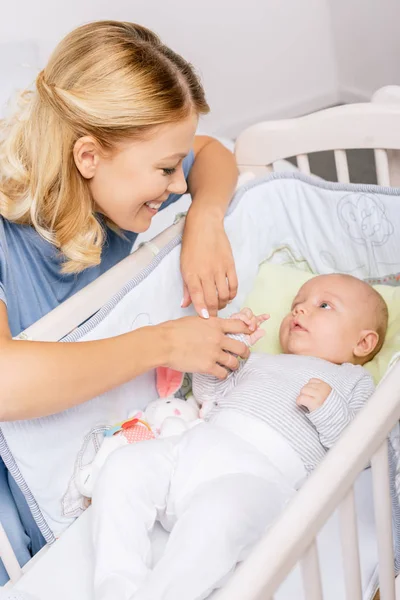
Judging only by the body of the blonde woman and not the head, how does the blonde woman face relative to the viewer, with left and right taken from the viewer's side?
facing the viewer and to the right of the viewer
